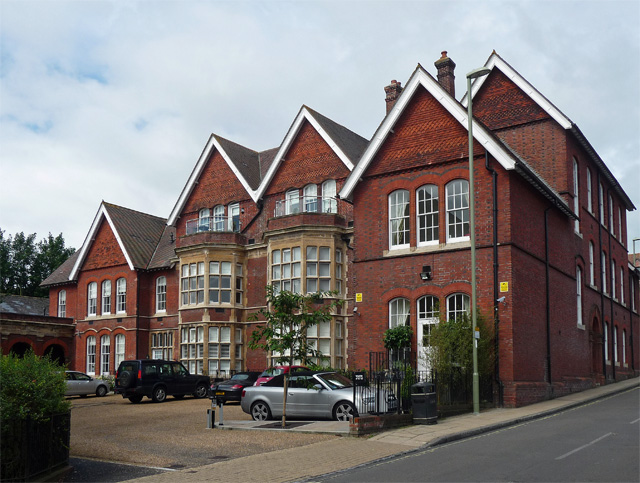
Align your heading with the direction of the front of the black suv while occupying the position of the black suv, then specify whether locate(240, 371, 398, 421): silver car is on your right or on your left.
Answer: on your right

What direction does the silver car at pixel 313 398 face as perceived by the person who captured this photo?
facing to the right of the viewer

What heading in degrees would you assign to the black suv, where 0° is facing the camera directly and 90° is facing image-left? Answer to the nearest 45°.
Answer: approximately 225°

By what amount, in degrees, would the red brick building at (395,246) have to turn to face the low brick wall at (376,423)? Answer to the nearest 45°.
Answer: approximately 45° to its left

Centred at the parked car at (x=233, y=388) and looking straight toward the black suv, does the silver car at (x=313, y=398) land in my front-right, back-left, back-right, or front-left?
back-left
